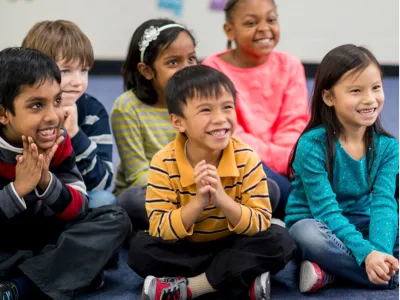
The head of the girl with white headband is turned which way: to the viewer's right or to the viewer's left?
to the viewer's right

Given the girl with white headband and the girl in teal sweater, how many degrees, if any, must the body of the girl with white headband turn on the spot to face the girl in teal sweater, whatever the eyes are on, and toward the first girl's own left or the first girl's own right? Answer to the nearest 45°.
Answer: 0° — they already face them

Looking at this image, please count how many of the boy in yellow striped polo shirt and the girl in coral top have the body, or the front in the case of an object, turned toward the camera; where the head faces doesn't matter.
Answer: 2

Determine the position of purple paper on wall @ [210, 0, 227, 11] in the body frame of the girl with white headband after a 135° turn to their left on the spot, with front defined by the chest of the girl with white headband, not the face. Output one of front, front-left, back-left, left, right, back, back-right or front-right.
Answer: front

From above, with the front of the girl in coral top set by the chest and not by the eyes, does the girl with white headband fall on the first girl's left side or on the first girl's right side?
on the first girl's right side

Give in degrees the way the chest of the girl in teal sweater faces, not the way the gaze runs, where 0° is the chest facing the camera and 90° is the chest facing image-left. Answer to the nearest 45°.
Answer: approximately 315°

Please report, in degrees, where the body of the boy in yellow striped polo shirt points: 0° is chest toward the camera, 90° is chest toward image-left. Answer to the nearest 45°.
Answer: approximately 0°

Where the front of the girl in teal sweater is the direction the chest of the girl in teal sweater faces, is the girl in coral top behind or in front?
behind

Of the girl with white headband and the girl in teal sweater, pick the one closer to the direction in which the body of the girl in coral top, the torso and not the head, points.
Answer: the girl in teal sweater

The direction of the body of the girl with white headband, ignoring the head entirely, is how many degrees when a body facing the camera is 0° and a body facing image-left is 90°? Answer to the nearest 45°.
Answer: approximately 315°
